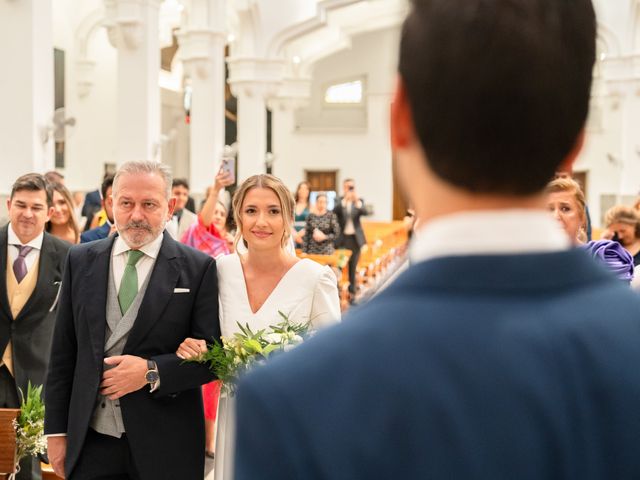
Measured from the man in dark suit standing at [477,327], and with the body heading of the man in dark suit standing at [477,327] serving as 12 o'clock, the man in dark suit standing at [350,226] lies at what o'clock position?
the man in dark suit standing at [350,226] is roughly at 12 o'clock from the man in dark suit standing at [477,327].

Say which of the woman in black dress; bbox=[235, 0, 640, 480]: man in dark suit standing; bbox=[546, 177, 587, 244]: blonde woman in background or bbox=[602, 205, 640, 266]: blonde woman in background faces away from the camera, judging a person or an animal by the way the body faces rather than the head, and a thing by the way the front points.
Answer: the man in dark suit standing

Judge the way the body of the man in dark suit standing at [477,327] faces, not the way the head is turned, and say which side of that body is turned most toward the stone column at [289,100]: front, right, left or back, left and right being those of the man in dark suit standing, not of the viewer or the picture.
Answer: front

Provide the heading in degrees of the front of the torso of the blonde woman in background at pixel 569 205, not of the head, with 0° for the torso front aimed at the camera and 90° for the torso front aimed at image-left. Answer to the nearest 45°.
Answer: approximately 45°

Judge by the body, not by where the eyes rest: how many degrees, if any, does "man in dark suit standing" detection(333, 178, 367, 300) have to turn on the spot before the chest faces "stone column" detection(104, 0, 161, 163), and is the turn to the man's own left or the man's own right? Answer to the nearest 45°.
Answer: approximately 45° to the man's own right

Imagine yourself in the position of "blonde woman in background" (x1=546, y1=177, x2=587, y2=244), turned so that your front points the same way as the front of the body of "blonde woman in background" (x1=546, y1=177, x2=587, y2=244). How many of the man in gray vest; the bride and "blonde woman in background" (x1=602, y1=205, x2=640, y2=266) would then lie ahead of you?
2

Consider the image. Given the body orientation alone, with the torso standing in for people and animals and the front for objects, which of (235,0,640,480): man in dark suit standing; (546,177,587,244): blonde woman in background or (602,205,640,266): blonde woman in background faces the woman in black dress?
the man in dark suit standing

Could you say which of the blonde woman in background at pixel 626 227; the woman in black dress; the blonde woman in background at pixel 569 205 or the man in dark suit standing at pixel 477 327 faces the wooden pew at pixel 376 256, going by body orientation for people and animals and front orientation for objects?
the man in dark suit standing

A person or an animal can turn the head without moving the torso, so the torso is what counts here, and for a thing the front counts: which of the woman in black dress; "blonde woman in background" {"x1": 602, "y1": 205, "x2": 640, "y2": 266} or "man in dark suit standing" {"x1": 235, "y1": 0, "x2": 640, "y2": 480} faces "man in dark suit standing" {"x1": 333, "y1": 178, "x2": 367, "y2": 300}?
"man in dark suit standing" {"x1": 235, "y1": 0, "x2": 640, "y2": 480}

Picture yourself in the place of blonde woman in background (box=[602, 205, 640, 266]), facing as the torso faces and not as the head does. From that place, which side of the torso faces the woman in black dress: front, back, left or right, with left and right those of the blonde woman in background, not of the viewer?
right

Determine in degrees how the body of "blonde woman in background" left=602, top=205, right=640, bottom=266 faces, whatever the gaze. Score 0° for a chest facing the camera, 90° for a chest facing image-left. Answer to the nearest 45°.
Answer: approximately 45°
